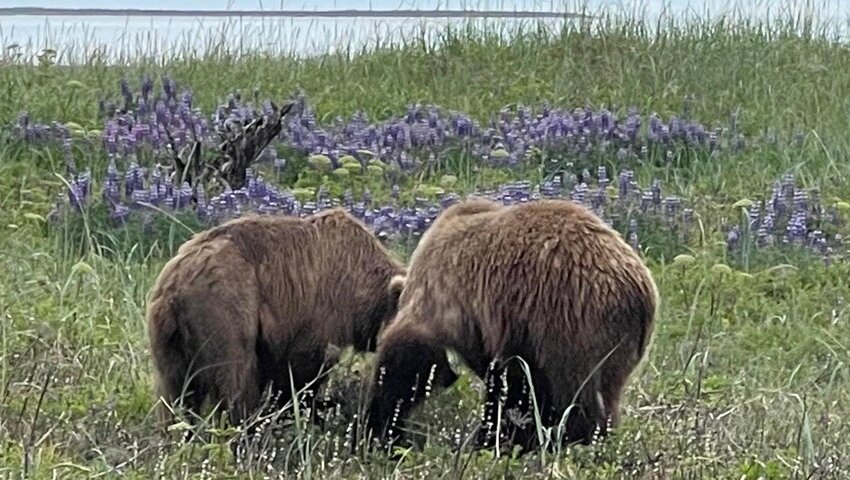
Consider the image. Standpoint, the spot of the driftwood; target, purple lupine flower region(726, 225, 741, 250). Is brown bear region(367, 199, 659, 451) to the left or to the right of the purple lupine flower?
right

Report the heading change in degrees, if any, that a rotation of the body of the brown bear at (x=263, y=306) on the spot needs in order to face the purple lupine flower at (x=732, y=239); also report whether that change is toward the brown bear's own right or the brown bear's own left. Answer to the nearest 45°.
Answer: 0° — it already faces it

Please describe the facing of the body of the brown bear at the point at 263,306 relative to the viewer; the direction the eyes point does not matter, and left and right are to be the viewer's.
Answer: facing away from the viewer and to the right of the viewer
